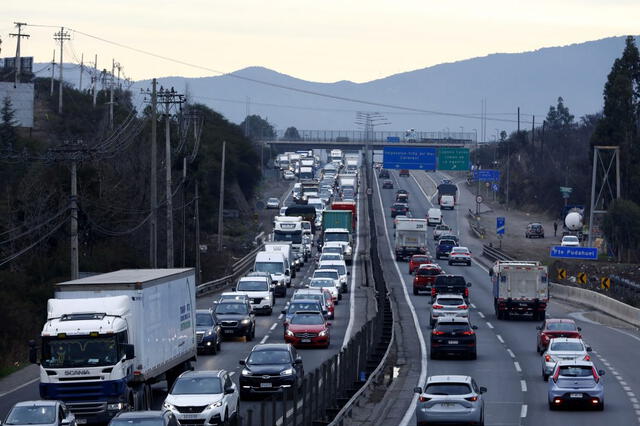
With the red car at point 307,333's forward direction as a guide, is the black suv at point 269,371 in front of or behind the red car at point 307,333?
in front

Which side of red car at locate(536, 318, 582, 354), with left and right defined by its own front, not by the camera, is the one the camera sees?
back

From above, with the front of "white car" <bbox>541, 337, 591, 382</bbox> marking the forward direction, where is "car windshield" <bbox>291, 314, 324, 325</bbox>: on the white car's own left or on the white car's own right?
on the white car's own left

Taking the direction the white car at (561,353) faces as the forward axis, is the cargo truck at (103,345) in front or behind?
behind

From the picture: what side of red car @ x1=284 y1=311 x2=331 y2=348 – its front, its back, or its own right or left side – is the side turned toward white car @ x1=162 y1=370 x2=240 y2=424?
front

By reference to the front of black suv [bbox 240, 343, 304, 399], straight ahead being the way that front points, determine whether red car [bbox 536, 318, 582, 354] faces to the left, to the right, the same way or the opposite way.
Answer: the opposite way

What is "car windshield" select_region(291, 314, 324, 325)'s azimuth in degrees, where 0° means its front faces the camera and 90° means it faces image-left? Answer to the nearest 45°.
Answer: approximately 0°

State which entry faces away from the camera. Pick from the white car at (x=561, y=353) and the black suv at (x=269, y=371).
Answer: the white car

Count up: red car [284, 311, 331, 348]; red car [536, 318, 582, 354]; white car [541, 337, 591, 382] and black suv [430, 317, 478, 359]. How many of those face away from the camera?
3

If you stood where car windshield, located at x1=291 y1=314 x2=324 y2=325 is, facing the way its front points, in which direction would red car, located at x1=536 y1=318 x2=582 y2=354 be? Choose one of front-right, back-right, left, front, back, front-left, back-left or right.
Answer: left

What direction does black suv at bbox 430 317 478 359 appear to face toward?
away from the camera

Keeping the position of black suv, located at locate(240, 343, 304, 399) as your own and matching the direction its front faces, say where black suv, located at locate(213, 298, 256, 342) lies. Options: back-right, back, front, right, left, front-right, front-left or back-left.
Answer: back

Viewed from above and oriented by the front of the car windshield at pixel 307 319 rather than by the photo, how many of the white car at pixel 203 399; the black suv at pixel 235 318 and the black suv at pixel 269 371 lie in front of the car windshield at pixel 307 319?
2

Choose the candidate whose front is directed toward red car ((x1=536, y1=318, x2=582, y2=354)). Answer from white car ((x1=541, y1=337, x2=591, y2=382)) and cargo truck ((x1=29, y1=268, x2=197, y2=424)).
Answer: the white car

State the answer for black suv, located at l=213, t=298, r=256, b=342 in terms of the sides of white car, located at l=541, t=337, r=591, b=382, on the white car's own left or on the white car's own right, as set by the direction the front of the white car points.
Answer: on the white car's own left

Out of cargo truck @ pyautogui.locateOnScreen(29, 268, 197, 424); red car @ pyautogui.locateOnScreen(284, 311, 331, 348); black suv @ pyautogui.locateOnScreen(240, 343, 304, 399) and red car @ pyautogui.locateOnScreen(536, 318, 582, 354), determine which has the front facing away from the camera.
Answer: red car @ pyautogui.locateOnScreen(536, 318, 582, 354)
